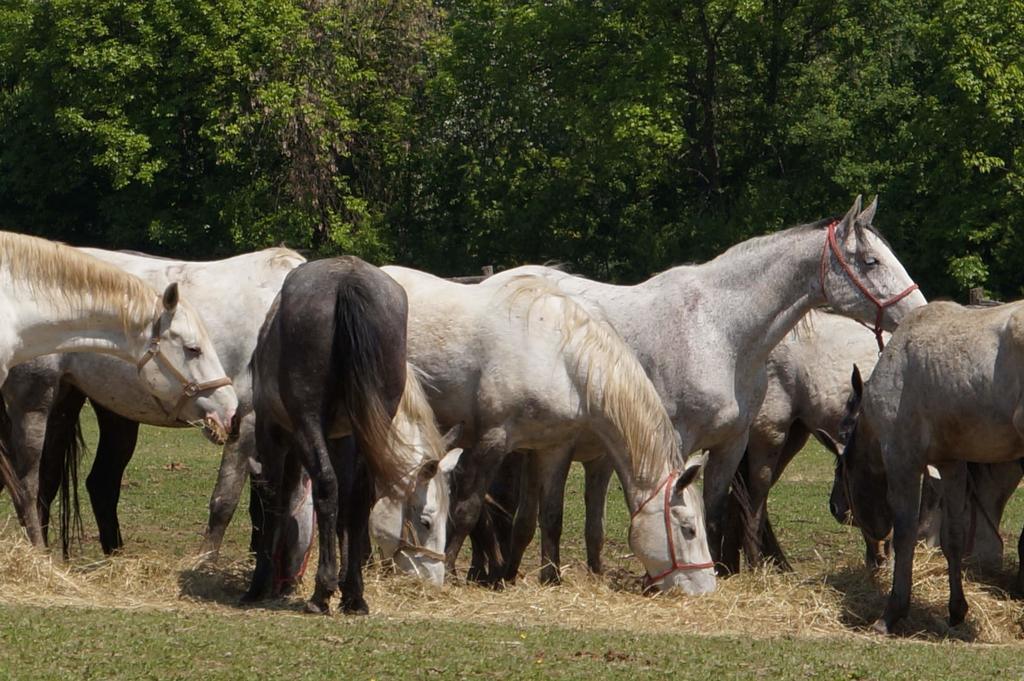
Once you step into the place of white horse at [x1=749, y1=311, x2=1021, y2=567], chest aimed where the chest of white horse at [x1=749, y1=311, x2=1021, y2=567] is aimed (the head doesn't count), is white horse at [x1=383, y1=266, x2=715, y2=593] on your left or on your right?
on your right

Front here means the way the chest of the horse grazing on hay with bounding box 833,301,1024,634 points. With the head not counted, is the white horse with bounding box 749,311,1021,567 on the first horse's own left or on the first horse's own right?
on the first horse's own right

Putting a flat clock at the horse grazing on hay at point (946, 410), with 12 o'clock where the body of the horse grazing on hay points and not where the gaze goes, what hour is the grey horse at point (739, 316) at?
The grey horse is roughly at 1 o'clock from the horse grazing on hay.

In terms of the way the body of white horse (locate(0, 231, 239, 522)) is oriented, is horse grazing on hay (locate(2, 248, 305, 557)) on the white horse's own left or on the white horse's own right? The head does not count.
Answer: on the white horse's own left

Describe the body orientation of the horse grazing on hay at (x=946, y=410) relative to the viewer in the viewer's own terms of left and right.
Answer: facing to the left of the viewer

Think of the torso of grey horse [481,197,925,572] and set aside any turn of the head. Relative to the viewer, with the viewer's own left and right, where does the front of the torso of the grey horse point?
facing to the right of the viewer

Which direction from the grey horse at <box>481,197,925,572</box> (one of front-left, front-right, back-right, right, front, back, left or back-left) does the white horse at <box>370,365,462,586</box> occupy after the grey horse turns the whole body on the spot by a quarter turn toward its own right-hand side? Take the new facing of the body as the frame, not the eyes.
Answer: front-right

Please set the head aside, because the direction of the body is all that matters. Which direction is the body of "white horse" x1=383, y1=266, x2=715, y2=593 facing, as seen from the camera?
to the viewer's right

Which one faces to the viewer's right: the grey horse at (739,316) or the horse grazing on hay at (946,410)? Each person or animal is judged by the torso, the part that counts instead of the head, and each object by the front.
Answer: the grey horse
